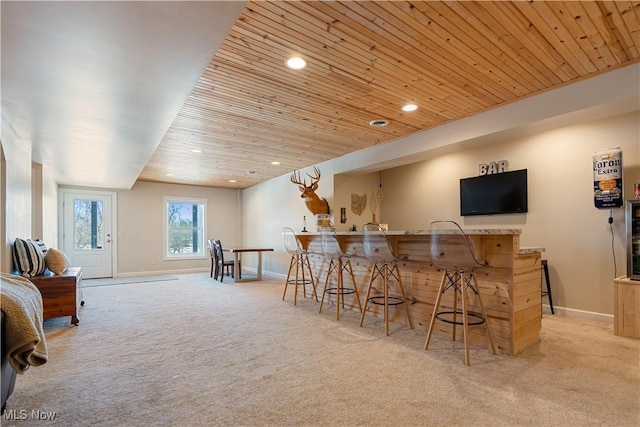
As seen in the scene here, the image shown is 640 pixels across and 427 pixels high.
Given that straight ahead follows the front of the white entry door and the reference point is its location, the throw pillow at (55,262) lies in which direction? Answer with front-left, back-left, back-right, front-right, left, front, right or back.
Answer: front

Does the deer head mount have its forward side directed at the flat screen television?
no

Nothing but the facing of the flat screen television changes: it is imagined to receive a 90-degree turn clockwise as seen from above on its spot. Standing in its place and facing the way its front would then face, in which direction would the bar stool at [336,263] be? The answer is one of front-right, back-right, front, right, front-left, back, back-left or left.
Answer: left

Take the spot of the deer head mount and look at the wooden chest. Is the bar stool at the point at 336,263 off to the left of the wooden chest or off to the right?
left

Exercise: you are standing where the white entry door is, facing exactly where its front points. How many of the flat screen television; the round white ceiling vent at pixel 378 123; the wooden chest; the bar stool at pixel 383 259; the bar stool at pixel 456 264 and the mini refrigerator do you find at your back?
0

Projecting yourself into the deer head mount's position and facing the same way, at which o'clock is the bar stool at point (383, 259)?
The bar stool is roughly at 10 o'clock from the deer head mount.

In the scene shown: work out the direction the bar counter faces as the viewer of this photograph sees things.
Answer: facing the viewer and to the left of the viewer

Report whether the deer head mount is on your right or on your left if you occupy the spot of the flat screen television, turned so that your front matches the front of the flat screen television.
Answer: on your right

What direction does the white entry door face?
toward the camera

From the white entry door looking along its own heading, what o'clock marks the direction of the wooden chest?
The wooden chest is roughly at 12 o'clock from the white entry door.

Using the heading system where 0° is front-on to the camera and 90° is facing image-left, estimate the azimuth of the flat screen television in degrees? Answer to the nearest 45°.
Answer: approximately 45°

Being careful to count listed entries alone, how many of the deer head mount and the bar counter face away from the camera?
0

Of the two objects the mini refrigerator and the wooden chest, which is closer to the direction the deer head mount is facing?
the wooden chest

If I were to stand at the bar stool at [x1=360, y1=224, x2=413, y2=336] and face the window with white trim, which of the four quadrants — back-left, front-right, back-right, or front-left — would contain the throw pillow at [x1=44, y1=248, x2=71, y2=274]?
front-left

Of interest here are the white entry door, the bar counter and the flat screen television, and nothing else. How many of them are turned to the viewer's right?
0

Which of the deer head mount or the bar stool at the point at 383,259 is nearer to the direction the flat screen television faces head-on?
the bar stool

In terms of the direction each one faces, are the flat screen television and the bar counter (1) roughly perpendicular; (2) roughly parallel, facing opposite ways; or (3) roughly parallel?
roughly parallel
